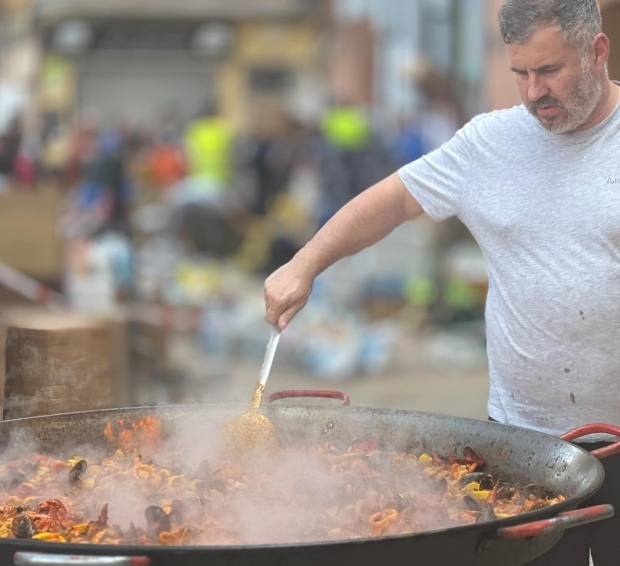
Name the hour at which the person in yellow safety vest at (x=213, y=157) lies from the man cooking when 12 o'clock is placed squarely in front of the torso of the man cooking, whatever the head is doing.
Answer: The person in yellow safety vest is roughly at 4 o'clock from the man cooking.

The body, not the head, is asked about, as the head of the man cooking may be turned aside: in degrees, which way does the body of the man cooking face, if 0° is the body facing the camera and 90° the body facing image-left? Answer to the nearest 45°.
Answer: approximately 45°

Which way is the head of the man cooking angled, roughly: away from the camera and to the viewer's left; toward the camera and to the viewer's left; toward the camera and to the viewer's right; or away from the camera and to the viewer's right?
toward the camera and to the viewer's left

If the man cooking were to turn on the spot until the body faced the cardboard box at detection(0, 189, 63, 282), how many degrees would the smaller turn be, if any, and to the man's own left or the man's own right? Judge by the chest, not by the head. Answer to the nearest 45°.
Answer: approximately 90° to the man's own right
